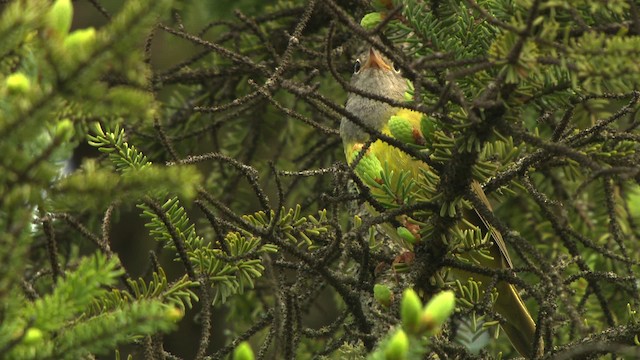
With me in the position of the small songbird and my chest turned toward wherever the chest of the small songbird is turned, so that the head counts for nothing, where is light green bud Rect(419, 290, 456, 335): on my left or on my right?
on my left

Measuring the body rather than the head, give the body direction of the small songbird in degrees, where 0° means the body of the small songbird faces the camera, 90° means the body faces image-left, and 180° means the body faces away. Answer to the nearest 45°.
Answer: approximately 45°
